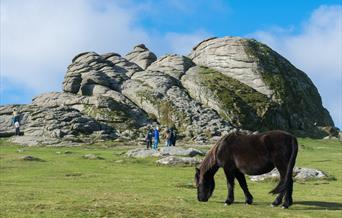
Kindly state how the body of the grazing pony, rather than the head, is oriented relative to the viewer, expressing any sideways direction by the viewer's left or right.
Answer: facing to the left of the viewer

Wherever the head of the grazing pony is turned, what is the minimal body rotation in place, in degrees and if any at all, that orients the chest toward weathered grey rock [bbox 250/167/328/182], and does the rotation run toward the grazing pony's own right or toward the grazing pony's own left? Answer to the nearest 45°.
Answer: approximately 90° to the grazing pony's own right

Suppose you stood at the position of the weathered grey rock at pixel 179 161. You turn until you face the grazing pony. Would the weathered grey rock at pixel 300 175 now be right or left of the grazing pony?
left

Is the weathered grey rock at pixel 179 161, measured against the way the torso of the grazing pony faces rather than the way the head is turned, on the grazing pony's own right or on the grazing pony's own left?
on the grazing pony's own right
